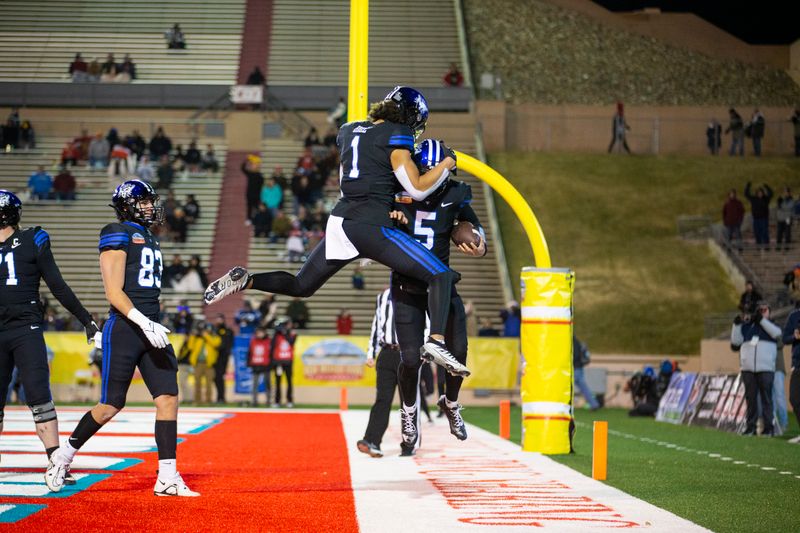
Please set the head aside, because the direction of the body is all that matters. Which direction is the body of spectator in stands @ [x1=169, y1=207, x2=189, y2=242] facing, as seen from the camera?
toward the camera

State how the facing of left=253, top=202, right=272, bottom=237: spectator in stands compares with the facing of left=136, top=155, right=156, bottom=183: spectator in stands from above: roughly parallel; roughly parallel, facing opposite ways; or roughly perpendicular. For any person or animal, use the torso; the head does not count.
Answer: roughly parallel

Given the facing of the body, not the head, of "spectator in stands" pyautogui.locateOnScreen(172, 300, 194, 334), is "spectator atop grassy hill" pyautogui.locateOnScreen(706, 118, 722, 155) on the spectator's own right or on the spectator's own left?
on the spectator's own left

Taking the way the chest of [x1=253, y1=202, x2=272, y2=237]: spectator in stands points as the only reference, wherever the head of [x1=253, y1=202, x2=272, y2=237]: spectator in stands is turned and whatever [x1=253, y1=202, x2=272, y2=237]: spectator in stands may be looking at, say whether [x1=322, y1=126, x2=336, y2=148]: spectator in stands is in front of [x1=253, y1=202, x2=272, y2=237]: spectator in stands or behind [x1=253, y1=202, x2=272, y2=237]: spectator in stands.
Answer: behind

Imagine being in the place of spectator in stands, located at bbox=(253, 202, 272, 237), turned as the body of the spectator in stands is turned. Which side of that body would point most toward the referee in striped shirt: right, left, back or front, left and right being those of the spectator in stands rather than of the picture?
front

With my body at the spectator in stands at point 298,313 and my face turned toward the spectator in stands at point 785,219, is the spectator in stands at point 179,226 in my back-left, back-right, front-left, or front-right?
back-left

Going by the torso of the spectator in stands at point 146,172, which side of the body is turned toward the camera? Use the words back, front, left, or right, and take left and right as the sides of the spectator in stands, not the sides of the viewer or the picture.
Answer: front

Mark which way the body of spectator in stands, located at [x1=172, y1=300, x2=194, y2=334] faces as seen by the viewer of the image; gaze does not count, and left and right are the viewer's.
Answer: facing the viewer

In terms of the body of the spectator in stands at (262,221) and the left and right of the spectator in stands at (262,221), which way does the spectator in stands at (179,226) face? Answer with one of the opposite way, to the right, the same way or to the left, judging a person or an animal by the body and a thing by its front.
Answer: the same way

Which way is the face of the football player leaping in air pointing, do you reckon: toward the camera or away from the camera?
away from the camera

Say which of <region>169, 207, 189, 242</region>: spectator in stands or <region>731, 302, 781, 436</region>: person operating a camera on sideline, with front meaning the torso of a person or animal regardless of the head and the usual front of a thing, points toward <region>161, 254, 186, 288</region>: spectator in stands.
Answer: <region>169, 207, 189, 242</region>: spectator in stands

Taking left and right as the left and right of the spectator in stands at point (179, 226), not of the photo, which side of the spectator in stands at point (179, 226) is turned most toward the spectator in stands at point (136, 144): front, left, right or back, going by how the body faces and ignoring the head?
back

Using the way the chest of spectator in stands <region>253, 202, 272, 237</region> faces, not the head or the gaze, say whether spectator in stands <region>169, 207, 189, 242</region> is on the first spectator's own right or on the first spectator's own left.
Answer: on the first spectator's own right

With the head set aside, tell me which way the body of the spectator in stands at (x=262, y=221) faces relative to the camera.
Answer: toward the camera

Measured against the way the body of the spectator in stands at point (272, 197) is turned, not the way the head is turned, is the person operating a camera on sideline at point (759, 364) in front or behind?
in front

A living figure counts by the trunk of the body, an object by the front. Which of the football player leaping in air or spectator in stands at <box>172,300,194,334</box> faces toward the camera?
the spectator in stands

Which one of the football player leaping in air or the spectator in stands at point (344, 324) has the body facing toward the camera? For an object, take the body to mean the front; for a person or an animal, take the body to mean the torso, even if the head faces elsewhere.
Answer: the spectator in stands

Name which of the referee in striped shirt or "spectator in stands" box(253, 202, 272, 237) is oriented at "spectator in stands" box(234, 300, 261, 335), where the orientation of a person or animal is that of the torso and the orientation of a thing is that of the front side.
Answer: "spectator in stands" box(253, 202, 272, 237)
